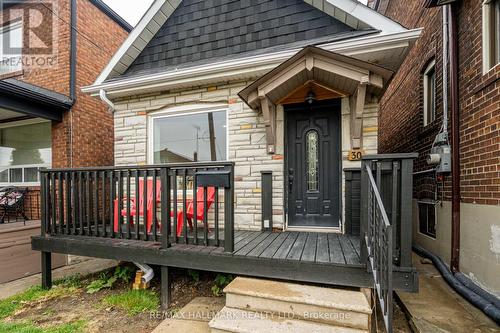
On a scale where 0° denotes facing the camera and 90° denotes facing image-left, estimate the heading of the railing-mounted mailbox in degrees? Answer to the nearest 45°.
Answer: approximately 0°

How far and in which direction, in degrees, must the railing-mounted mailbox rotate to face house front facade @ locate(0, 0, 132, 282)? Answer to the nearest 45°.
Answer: approximately 135° to its right

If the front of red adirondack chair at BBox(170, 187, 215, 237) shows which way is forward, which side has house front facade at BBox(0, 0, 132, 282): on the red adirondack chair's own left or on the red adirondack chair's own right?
on the red adirondack chair's own right

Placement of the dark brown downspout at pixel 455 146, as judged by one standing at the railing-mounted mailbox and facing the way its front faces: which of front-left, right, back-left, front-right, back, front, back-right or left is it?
left

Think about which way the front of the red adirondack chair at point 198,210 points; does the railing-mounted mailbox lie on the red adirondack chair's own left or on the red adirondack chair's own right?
on the red adirondack chair's own left

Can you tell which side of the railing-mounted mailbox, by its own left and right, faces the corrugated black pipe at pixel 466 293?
left

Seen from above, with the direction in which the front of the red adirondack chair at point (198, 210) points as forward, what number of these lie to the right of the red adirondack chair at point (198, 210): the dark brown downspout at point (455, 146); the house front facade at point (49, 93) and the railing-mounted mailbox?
1

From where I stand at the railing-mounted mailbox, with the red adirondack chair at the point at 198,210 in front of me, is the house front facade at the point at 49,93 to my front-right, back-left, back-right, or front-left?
front-left

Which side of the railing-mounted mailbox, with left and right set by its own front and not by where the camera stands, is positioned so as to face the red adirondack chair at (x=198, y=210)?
back

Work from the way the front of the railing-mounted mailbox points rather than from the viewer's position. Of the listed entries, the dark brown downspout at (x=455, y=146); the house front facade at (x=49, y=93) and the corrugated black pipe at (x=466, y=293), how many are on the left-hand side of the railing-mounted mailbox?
2

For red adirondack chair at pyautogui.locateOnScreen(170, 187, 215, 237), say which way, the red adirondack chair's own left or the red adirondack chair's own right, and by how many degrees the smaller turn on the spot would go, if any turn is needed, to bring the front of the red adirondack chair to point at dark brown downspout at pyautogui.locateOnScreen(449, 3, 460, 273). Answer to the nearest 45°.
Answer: approximately 135° to the red adirondack chair's own left

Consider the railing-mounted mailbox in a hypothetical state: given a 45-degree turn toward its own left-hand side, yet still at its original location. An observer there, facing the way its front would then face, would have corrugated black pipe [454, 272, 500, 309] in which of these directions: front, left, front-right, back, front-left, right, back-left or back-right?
front-left

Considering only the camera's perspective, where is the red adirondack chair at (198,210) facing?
facing the viewer and to the left of the viewer

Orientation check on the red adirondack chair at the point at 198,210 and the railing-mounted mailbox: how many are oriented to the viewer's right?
0
